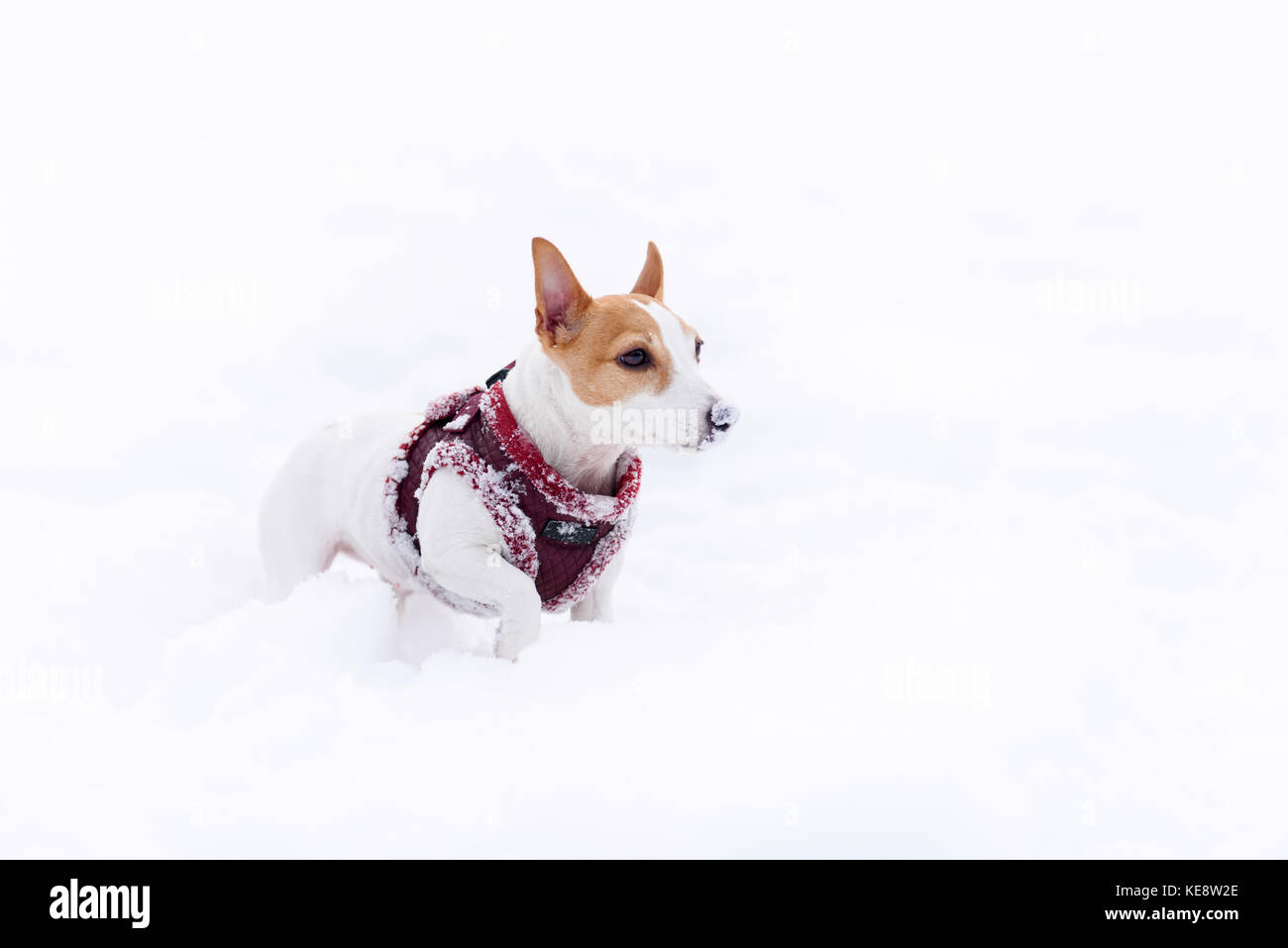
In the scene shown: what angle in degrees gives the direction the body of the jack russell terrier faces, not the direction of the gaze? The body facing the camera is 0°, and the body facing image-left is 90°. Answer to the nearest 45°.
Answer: approximately 315°
